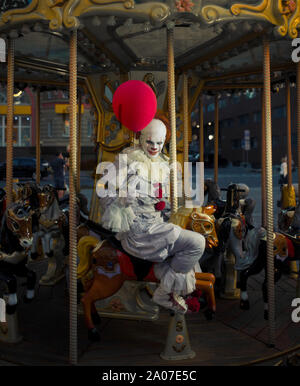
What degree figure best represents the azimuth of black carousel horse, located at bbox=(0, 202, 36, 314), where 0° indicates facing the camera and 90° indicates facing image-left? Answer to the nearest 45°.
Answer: approximately 315°

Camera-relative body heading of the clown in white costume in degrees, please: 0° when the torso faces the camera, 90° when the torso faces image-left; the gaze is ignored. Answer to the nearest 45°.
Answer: approximately 315°

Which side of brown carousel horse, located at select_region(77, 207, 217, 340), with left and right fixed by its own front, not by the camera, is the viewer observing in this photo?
right
